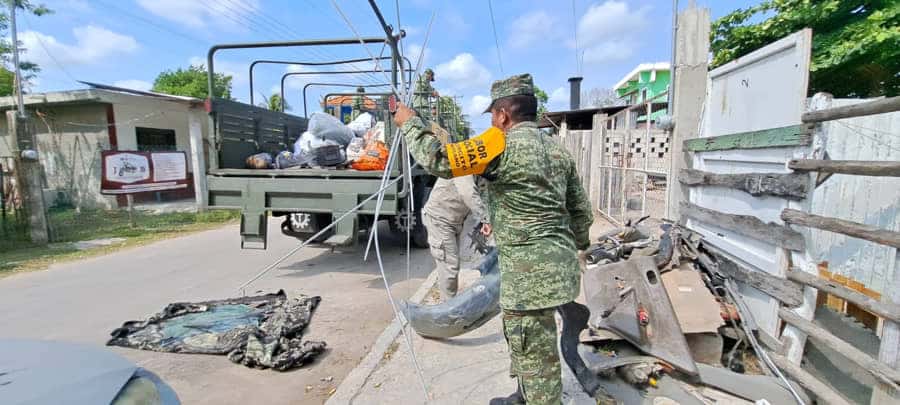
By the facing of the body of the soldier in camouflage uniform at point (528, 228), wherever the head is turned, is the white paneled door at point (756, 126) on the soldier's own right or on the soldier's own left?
on the soldier's own right

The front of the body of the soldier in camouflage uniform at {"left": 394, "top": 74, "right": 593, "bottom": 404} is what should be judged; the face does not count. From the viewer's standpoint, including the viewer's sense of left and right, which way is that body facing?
facing away from the viewer and to the left of the viewer

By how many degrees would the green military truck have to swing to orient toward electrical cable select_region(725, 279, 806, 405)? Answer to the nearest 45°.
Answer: approximately 135° to its right

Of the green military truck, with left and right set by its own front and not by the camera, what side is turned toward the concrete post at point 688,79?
right

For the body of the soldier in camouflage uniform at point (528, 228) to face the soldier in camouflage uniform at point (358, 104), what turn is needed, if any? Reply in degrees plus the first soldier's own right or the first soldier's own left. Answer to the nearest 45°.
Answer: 0° — they already face them

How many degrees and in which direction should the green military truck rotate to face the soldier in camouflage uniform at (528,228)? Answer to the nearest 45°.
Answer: approximately 135° to its right

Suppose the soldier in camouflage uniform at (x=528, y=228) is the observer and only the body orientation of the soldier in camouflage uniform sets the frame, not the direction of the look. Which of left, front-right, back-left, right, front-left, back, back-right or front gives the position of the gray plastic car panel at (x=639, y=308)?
right

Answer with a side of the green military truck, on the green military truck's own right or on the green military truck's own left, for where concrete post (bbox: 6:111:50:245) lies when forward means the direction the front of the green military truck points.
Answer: on the green military truck's own left

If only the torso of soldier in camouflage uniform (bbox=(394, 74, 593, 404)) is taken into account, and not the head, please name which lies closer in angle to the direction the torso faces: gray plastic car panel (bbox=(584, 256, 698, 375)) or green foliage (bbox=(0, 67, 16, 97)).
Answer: the green foliage

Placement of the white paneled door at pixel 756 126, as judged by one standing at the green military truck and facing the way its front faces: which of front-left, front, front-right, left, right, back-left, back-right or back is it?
back-right

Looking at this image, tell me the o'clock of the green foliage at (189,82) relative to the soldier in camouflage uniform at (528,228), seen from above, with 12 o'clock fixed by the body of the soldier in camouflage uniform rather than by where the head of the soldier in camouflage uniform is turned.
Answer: The green foliage is roughly at 12 o'clock from the soldier in camouflage uniform.

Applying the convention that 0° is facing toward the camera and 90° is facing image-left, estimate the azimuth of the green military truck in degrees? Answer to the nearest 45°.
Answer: approximately 180°

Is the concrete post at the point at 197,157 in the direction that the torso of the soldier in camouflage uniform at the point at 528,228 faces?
yes

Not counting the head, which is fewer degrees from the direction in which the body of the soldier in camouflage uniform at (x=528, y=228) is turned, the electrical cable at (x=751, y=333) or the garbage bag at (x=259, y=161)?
the garbage bag

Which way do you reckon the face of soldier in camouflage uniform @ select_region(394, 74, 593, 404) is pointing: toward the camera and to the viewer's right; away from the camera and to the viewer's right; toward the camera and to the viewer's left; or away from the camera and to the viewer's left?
away from the camera and to the viewer's left
